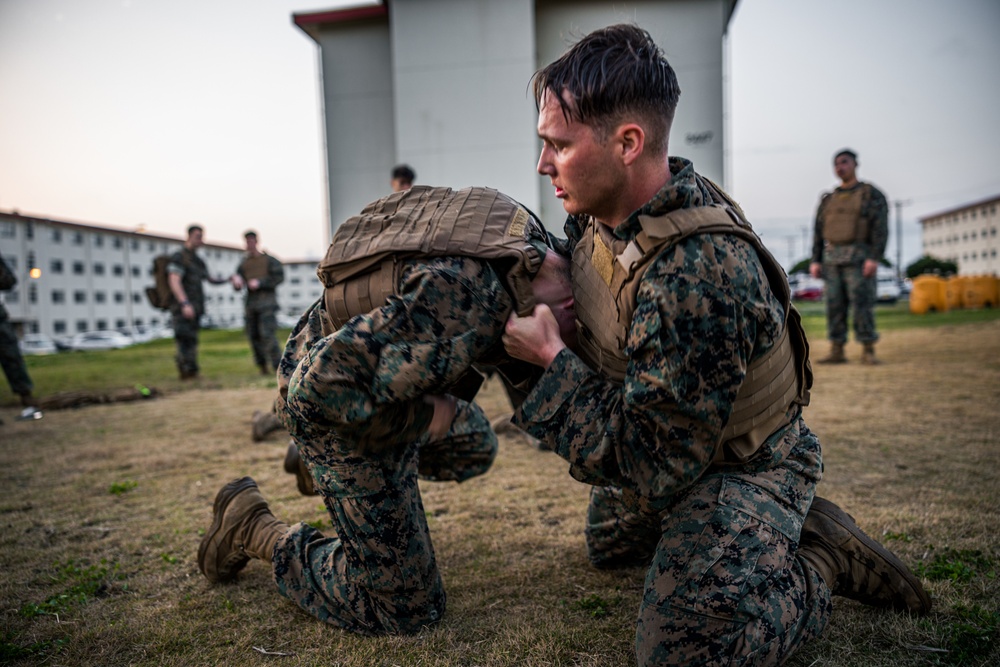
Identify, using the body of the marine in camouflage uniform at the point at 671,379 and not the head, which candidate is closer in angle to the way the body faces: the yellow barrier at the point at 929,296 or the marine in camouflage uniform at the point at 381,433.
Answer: the marine in camouflage uniform

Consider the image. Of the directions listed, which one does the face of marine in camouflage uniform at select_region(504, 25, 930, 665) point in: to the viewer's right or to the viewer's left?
to the viewer's left

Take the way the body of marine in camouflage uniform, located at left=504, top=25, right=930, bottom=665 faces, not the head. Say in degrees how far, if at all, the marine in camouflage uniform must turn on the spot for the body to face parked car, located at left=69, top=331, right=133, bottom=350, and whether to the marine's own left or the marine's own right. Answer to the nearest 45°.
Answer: approximately 45° to the marine's own right

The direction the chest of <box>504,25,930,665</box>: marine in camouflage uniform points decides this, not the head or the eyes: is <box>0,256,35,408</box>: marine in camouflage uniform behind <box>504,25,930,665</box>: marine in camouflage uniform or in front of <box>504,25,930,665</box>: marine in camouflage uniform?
in front

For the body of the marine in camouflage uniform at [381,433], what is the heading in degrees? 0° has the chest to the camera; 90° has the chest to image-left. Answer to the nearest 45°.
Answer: approximately 270°

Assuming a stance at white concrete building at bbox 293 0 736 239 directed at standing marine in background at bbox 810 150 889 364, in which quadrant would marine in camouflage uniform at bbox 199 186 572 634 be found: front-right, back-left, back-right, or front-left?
front-right

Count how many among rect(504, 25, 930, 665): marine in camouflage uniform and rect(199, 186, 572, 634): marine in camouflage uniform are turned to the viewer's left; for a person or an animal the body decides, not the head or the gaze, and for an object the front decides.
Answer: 1

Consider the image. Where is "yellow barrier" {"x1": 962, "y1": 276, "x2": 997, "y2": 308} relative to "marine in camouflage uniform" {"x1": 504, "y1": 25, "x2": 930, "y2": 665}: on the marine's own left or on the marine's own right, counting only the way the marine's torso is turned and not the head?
on the marine's own right

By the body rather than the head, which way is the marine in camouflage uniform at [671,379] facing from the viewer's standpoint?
to the viewer's left

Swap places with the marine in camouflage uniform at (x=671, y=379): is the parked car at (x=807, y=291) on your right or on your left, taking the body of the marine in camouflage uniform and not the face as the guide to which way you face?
on your right

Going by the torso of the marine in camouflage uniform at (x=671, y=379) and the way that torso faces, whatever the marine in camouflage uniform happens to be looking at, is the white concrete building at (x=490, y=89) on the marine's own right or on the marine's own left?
on the marine's own right

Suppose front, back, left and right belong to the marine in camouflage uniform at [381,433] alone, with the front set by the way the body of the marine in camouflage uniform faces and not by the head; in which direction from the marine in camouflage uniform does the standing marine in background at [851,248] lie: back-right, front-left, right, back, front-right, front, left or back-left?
front-left
